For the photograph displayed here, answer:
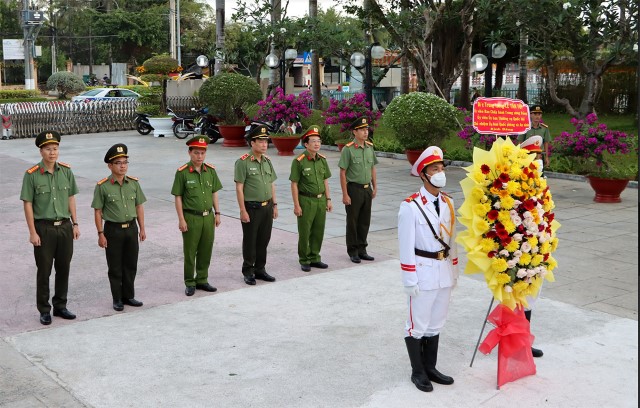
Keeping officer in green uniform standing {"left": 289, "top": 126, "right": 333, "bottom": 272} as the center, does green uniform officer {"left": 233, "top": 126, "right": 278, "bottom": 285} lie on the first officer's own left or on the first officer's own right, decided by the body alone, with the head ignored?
on the first officer's own right

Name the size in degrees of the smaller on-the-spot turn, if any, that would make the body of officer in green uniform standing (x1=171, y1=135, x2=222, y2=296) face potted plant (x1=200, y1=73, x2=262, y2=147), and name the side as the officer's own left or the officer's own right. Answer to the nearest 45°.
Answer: approximately 135° to the officer's own left

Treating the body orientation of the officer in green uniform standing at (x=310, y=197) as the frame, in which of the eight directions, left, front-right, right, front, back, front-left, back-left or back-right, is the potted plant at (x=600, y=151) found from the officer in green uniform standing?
left

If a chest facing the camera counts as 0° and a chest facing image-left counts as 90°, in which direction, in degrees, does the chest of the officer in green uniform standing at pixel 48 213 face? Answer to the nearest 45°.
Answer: approximately 315°

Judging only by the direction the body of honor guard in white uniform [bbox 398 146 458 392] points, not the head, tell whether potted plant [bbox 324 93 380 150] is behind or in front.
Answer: behind

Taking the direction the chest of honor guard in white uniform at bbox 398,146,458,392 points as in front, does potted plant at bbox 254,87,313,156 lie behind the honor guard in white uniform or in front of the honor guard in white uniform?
behind

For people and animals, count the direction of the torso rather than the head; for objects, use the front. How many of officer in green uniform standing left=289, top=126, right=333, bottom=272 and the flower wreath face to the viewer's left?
0

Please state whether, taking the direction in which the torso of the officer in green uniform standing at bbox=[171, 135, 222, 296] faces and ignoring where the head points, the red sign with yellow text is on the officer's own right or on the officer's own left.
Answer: on the officer's own left
